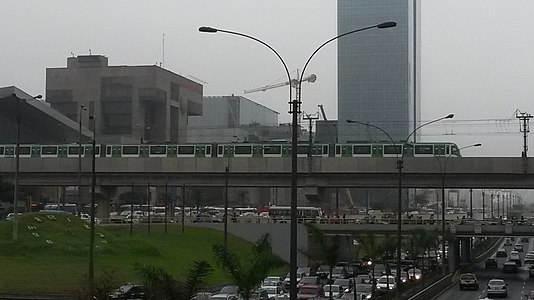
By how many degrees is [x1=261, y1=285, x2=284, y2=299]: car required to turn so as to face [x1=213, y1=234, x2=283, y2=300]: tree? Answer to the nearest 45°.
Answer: approximately 45° to its left

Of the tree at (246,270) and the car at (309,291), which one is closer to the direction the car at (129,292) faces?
the tree

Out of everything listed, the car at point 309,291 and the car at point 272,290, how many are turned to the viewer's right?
0

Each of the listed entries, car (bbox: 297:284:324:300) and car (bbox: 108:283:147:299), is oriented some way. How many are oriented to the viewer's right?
0

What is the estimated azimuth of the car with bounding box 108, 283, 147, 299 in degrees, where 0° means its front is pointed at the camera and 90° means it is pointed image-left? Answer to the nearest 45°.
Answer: approximately 45°
